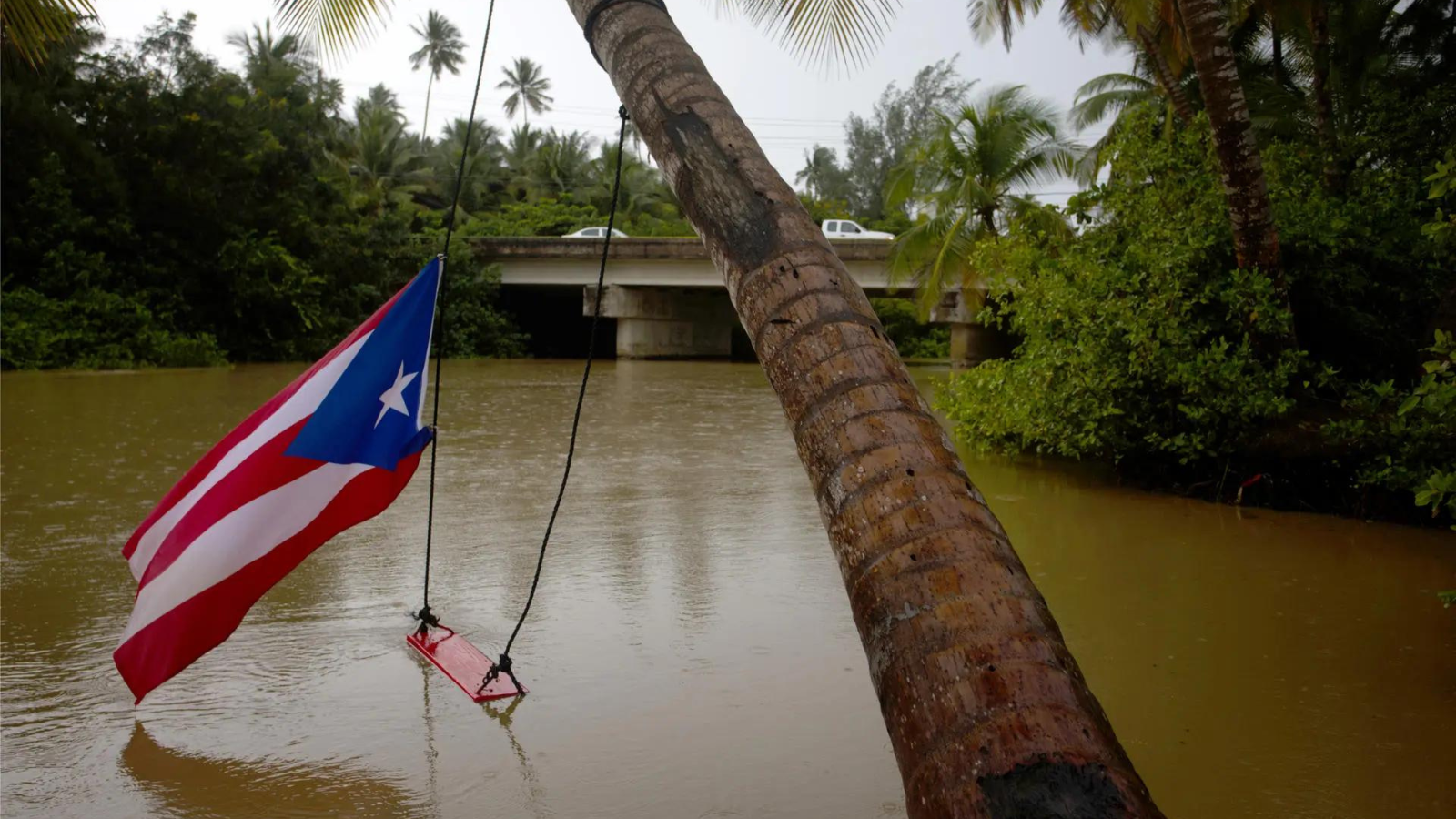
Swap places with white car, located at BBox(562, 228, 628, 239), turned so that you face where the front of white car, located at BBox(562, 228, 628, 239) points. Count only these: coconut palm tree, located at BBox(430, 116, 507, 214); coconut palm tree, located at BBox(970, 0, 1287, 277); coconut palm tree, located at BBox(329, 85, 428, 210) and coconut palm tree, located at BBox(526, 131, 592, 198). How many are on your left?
1

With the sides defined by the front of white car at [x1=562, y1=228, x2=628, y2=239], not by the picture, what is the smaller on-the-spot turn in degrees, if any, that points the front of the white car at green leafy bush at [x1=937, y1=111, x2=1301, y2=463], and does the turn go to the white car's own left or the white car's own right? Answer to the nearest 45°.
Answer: approximately 90° to the white car's own left

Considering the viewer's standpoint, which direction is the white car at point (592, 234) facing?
facing to the left of the viewer

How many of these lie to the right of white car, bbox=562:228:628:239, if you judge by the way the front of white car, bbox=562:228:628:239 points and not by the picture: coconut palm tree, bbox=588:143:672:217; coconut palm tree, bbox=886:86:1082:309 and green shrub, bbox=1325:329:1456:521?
1

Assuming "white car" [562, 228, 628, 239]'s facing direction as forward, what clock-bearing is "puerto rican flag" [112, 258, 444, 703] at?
The puerto rican flag is roughly at 9 o'clock from the white car.

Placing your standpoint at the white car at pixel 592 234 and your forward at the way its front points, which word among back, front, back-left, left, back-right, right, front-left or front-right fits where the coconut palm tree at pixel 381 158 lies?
front-right

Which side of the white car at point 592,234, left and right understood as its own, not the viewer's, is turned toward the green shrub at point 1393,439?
left

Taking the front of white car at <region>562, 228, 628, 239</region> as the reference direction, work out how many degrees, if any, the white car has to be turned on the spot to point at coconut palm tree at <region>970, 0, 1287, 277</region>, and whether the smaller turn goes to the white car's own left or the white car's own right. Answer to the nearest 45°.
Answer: approximately 90° to the white car's own left

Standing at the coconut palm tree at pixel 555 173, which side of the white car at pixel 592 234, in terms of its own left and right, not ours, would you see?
right

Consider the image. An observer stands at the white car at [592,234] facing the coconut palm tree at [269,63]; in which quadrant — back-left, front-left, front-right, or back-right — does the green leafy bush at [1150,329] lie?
back-left

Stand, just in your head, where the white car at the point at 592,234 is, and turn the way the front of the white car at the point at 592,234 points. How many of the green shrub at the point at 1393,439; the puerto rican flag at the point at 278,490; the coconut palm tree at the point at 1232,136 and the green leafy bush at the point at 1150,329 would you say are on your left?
4

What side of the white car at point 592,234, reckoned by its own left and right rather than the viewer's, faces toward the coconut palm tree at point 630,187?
right

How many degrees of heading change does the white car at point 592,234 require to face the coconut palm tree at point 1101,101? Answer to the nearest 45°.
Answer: approximately 135° to its left

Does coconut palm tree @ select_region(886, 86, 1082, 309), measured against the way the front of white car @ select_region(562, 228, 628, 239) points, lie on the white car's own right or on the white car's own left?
on the white car's own left
